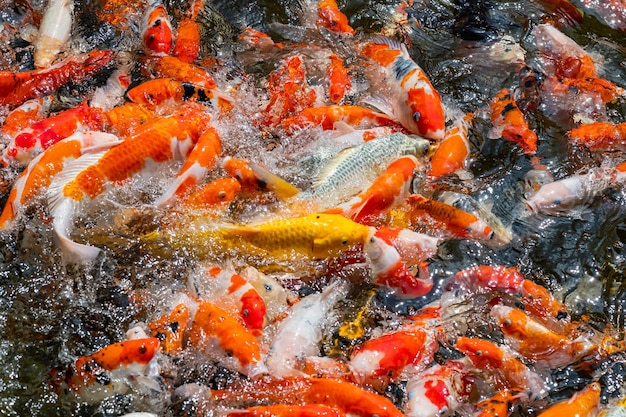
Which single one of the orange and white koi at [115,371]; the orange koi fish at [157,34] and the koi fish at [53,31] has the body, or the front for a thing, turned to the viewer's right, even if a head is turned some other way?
the orange and white koi

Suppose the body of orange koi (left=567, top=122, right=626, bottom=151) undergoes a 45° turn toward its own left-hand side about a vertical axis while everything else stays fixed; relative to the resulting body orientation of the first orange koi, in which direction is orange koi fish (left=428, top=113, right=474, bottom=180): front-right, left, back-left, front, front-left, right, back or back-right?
front

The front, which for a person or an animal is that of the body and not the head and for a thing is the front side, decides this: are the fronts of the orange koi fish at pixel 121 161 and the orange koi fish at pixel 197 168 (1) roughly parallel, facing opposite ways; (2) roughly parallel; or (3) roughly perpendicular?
roughly parallel

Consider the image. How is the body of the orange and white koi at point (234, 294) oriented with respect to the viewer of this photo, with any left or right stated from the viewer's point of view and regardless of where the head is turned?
facing the viewer and to the right of the viewer

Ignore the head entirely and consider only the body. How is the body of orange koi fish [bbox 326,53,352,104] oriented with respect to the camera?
toward the camera
